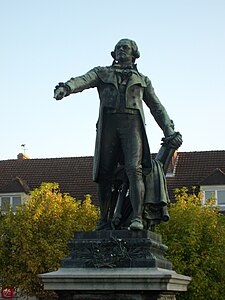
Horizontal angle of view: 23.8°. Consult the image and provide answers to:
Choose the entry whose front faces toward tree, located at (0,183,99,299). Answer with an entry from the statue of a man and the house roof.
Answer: the house roof

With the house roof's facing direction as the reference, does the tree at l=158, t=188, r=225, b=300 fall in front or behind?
in front

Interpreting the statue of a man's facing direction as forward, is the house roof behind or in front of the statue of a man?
behind

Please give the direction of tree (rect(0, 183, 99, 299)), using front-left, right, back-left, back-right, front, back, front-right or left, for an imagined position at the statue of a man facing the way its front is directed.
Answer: back

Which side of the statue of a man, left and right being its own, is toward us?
front

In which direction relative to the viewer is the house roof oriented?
toward the camera

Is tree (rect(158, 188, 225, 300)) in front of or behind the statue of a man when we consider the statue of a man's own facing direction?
behind

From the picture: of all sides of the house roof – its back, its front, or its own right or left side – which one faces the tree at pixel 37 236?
front

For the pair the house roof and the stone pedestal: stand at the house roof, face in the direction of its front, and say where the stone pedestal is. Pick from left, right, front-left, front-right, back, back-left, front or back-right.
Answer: front

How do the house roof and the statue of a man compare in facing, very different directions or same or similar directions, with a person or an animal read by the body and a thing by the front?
same or similar directions

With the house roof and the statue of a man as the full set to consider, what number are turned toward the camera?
2

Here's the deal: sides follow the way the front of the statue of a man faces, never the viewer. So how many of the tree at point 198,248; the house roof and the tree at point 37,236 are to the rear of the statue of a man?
3

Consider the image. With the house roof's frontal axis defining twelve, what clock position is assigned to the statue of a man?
The statue of a man is roughly at 12 o'clock from the house roof.
